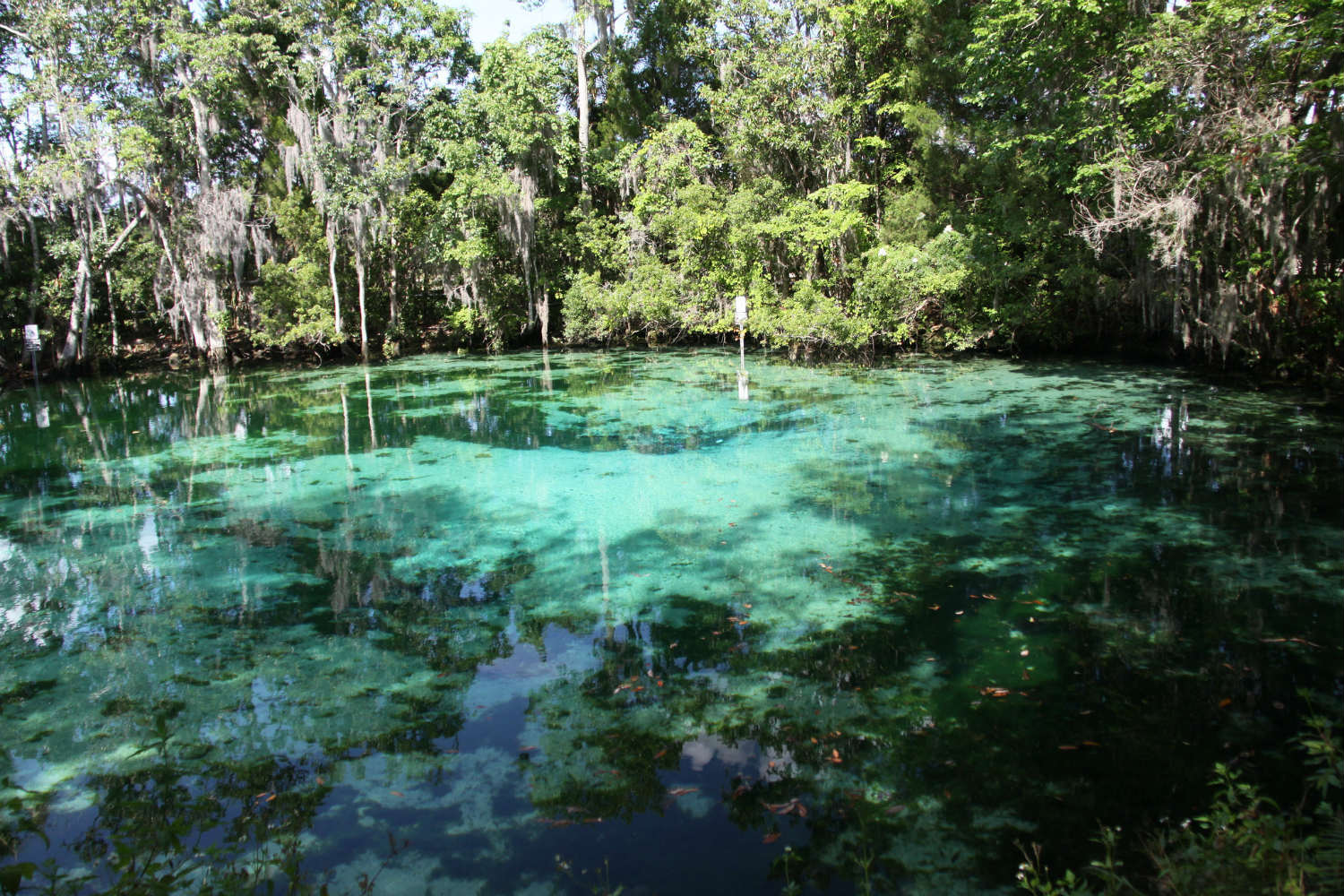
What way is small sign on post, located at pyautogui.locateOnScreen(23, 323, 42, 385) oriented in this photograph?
toward the camera
